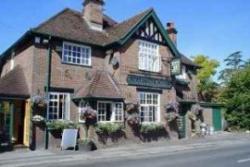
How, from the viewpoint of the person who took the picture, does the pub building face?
facing the viewer and to the right of the viewer

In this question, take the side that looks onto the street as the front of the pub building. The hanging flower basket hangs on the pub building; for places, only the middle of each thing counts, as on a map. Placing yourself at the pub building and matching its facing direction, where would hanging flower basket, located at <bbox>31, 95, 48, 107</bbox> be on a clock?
The hanging flower basket is roughly at 3 o'clock from the pub building.

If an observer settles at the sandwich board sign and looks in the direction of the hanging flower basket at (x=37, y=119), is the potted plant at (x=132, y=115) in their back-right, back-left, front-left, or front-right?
back-right

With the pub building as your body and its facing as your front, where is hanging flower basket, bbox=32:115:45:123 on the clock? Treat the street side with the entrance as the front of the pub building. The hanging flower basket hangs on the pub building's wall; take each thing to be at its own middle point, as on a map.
The hanging flower basket is roughly at 3 o'clock from the pub building.

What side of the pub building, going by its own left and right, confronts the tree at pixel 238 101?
left
